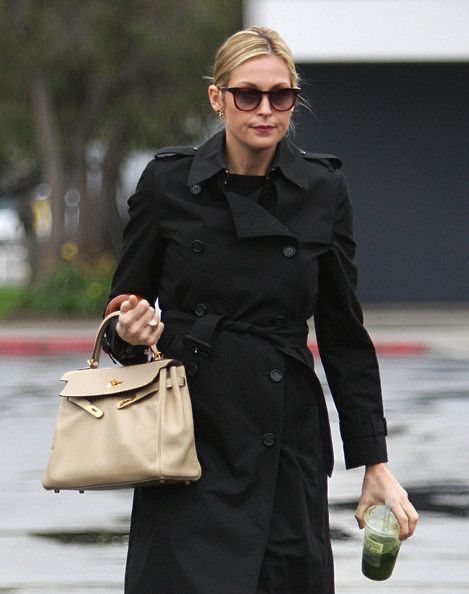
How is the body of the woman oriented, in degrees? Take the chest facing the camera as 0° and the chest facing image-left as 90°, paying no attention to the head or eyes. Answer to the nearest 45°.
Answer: approximately 0°

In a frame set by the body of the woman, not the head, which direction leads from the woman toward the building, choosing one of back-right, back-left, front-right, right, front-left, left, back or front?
back

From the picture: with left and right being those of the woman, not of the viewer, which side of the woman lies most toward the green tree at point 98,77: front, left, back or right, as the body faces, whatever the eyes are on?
back
